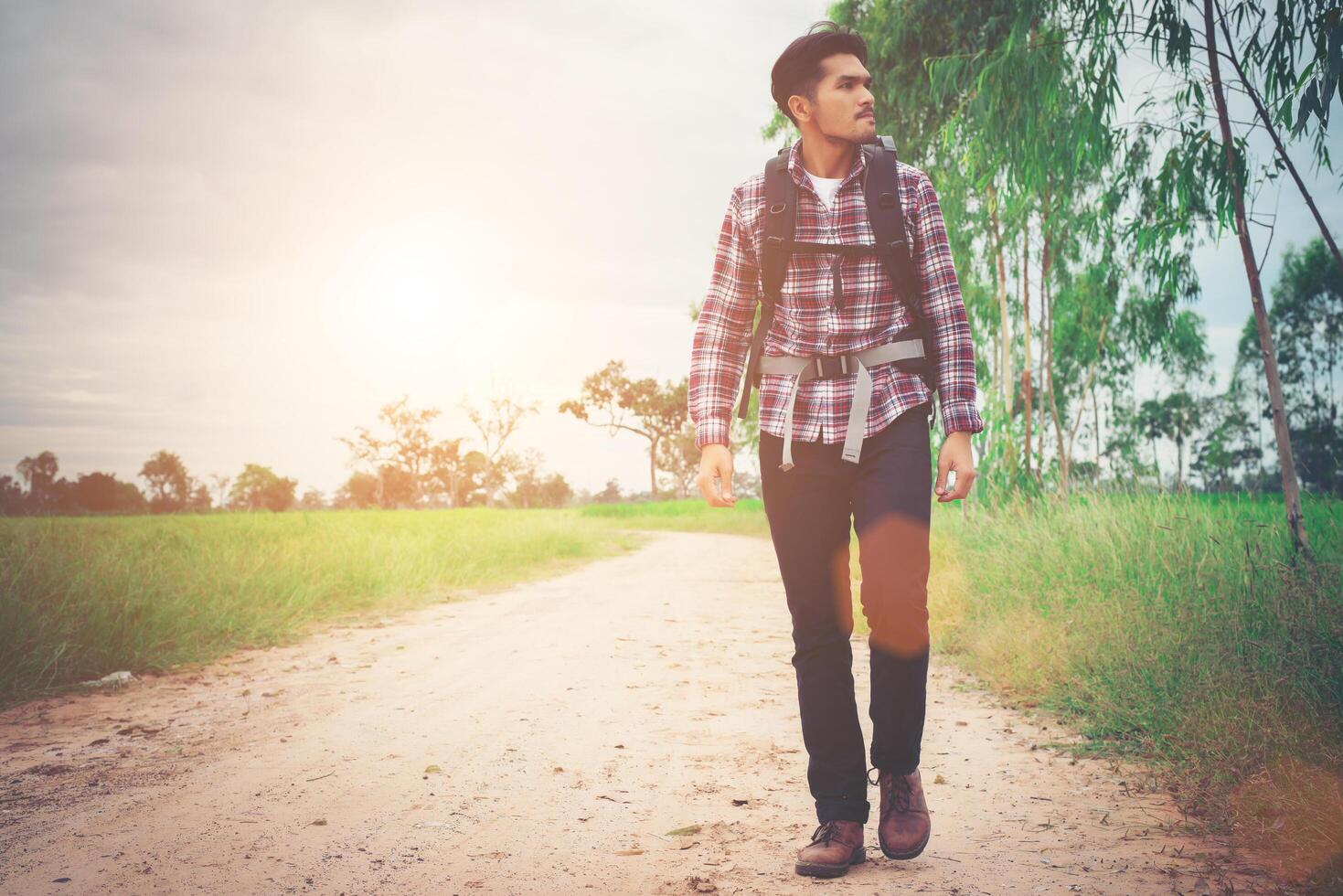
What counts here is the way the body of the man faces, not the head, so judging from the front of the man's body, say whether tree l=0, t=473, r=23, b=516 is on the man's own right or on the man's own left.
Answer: on the man's own right

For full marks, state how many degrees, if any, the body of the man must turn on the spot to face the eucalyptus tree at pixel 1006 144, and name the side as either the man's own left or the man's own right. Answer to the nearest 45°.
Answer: approximately 180°

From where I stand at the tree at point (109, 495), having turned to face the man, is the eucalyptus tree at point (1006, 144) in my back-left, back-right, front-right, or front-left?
front-left

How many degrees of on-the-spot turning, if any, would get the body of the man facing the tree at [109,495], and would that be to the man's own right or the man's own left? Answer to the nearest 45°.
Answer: approximately 135° to the man's own right

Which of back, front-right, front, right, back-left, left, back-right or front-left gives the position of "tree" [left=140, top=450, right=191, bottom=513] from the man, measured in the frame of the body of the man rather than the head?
back-right

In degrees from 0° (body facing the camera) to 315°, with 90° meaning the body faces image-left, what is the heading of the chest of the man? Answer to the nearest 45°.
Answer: approximately 0°

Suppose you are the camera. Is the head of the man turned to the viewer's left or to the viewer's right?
to the viewer's right
